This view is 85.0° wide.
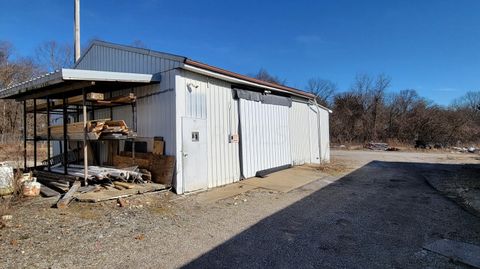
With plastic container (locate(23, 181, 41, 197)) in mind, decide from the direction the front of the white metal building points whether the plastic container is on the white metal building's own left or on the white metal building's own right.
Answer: on the white metal building's own right

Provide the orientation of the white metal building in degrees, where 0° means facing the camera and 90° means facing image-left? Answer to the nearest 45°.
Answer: approximately 315°

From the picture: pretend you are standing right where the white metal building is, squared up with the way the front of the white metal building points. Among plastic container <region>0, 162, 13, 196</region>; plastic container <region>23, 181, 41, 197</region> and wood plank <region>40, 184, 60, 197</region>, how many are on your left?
0

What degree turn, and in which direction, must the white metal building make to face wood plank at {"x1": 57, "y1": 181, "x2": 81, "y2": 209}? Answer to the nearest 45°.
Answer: approximately 90° to its right

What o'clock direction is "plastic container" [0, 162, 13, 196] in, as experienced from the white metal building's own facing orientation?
The plastic container is roughly at 4 o'clock from the white metal building.

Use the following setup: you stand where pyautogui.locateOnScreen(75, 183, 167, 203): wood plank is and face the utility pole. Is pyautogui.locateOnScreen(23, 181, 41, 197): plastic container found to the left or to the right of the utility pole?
left

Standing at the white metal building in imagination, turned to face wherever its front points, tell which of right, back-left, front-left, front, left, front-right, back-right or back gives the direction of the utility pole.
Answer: back

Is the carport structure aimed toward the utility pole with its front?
no

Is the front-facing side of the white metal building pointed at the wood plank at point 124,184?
no

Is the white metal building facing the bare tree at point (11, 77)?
no

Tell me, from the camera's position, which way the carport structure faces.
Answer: facing the viewer and to the right of the viewer

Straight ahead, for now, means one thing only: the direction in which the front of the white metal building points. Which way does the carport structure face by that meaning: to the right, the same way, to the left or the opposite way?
the same way
